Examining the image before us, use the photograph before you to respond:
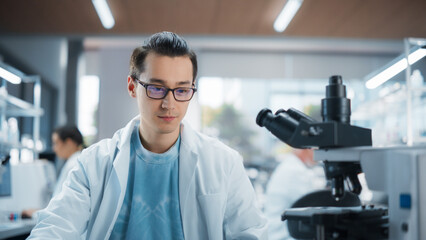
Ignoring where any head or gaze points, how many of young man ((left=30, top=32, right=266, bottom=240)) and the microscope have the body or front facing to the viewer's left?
1

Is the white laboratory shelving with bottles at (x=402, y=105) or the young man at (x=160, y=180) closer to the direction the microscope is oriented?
the young man

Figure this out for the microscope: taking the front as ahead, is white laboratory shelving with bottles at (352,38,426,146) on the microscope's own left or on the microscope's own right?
on the microscope's own right

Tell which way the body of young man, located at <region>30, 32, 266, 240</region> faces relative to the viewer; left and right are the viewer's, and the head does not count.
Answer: facing the viewer

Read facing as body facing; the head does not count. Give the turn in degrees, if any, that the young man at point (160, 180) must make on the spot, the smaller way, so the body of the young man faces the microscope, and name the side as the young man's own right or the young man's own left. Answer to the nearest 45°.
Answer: approximately 45° to the young man's own left

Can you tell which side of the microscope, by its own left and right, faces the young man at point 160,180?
front

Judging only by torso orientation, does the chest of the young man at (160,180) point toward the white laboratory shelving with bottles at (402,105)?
no

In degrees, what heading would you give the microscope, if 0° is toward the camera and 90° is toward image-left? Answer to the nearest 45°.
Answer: approximately 90°
